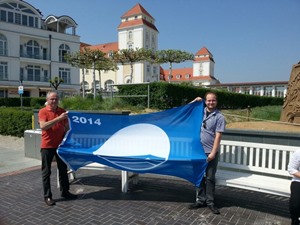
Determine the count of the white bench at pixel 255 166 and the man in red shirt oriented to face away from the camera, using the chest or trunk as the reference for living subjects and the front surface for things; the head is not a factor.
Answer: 0

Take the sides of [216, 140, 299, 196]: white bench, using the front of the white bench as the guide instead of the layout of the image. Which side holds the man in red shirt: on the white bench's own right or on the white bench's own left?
on the white bench's own right

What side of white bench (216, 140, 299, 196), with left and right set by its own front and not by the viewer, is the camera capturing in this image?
front

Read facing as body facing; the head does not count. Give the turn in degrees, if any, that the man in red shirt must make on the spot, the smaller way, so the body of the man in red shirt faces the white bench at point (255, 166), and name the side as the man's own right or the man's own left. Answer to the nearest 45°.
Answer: approximately 45° to the man's own left

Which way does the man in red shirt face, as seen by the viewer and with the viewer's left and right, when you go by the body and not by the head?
facing the viewer and to the right of the viewer
